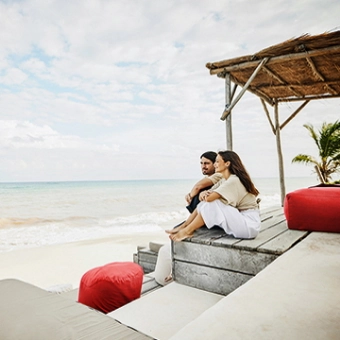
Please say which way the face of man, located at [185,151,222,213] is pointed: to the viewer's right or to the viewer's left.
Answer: to the viewer's left

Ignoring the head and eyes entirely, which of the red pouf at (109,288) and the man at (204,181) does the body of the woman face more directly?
the red pouf

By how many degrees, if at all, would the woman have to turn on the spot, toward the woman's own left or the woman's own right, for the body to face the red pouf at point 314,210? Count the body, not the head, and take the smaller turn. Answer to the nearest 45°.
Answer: approximately 180°

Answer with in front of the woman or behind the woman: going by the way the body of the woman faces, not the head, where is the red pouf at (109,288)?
in front

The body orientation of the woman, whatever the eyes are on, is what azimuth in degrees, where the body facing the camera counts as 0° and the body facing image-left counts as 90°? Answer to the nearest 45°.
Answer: approximately 90°

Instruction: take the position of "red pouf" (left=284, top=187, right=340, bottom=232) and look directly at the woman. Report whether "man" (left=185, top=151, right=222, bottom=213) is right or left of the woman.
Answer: right

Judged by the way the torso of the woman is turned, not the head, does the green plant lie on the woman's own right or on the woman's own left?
on the woman's own right

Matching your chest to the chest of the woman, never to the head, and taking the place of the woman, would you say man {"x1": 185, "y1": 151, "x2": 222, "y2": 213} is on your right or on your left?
on your right

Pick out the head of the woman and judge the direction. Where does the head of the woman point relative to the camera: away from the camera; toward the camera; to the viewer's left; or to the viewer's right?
to the viewer's left
